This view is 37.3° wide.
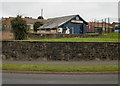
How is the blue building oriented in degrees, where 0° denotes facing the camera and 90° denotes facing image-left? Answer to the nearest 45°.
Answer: approximately 315°

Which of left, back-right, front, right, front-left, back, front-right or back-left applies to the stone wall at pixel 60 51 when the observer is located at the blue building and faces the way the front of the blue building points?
front-right

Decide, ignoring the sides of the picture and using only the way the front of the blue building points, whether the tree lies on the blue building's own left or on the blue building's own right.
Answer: on the blue building's own right
